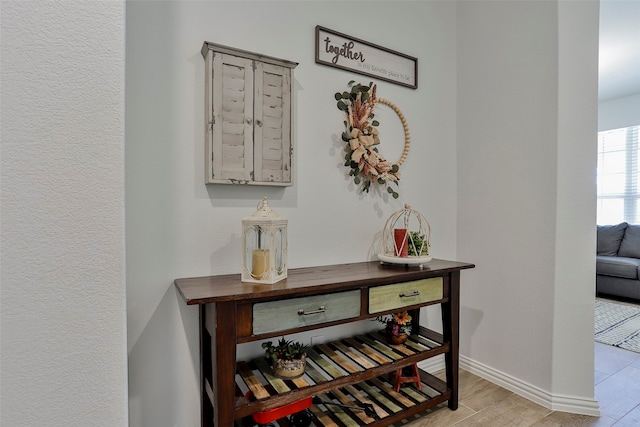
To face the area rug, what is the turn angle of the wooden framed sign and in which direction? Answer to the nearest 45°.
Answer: approximately 90° to its left

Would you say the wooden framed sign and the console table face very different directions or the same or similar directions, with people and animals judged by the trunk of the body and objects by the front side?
same or similar directions

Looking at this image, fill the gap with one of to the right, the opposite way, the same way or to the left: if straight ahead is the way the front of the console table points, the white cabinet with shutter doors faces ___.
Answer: the same way

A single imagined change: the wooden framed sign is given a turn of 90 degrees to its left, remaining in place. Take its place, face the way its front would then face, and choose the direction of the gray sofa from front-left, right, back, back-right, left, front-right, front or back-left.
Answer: front

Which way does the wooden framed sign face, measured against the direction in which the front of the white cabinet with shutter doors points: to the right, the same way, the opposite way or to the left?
the same way

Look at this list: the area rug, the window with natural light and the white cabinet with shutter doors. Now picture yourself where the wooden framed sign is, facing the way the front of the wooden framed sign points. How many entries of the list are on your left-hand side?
2

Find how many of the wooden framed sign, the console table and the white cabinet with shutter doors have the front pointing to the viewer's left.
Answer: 0

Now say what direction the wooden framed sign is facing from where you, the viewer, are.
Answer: facing the viewer and to the right of the viewer

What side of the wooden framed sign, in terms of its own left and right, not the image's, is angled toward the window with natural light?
left

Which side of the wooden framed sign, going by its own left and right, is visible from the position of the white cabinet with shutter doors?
right
